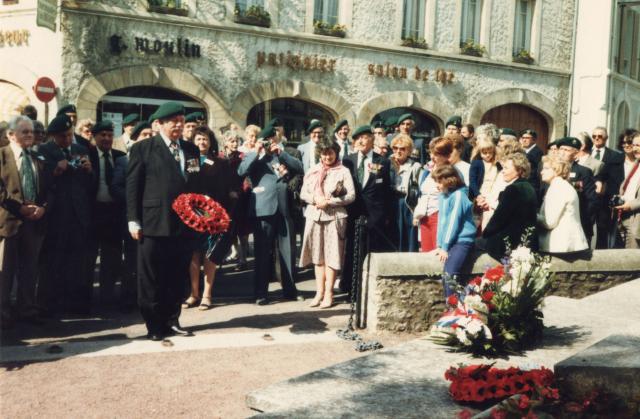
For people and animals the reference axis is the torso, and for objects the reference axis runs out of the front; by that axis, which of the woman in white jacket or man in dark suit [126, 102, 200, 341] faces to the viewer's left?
the woman in white jacket

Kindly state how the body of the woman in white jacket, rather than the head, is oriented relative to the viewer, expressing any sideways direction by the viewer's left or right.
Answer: facing to the left of the viewer

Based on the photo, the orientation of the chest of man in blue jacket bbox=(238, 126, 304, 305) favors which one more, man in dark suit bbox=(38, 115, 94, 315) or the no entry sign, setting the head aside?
the man in dark suit

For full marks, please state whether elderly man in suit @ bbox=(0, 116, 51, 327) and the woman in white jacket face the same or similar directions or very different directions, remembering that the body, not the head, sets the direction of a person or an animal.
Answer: very different directions

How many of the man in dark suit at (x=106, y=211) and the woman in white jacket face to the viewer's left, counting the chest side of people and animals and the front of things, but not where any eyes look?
1

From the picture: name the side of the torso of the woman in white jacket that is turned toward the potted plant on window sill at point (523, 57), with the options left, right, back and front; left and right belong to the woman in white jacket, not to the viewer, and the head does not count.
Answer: right

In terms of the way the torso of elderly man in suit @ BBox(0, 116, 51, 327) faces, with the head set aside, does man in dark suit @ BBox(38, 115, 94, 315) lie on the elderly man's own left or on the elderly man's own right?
on the elderly man's own left

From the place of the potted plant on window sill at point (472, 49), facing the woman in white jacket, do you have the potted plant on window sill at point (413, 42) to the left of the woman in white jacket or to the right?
right

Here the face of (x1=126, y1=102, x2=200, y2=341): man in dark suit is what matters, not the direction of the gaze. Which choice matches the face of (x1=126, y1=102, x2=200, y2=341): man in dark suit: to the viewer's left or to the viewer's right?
to the viewer's right

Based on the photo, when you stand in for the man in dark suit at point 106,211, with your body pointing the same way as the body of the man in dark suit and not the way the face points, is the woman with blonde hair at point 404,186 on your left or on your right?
on your left

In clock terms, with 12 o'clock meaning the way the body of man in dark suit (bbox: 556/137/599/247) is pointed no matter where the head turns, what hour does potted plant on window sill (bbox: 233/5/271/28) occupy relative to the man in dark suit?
The potted plant on window sill is roughly at 3 o'clock from the man in dark suit.

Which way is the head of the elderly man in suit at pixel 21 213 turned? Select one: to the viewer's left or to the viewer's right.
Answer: to the viewer's right

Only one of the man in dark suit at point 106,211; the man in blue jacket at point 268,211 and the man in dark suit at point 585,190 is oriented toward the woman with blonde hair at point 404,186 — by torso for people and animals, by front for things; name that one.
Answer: the man in dark suit at point 585,190

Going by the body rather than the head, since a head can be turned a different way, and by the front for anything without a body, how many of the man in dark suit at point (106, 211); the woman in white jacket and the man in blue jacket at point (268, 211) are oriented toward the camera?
2

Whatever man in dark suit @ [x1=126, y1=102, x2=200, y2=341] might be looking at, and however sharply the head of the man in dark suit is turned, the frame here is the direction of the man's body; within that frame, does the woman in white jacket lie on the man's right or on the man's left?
on the man's left

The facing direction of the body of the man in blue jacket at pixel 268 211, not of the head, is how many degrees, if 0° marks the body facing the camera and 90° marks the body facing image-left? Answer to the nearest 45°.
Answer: approximately 0°
